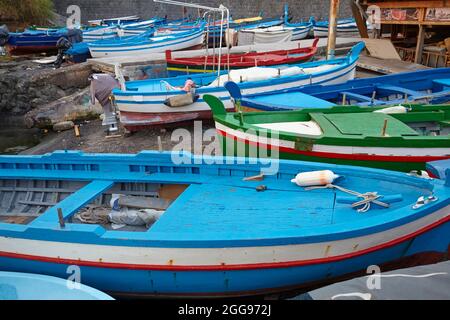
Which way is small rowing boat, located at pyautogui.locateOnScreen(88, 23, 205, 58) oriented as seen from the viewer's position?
to the viewer's right

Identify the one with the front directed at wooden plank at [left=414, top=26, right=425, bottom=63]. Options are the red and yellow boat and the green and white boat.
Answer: the red and yellow boat

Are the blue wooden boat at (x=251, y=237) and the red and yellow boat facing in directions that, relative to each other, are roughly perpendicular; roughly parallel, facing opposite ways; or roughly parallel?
roughly parallel

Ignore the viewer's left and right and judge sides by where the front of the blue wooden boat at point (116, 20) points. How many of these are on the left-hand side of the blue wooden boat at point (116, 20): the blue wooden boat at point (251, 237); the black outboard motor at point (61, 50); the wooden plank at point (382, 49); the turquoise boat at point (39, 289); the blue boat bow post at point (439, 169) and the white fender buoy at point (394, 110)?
0

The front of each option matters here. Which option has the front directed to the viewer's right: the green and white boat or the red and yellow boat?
the red and yellow boat

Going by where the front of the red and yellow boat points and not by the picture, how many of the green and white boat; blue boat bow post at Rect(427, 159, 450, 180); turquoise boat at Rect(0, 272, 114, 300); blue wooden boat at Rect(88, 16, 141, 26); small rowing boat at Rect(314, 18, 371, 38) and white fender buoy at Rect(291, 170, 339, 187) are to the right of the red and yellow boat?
4

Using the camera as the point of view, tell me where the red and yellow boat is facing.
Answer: facing to the right of the viewer

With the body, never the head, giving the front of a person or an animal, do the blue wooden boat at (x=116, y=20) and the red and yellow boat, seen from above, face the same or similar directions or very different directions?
same or similar directions

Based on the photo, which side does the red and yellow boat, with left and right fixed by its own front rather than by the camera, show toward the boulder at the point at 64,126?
back

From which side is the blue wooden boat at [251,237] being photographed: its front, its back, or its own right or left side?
right

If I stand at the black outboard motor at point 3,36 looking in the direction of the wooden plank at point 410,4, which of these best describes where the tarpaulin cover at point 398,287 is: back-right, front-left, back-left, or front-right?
front-right

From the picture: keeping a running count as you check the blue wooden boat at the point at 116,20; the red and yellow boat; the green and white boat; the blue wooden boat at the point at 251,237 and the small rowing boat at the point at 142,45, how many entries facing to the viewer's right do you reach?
4

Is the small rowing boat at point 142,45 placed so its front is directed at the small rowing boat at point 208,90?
no

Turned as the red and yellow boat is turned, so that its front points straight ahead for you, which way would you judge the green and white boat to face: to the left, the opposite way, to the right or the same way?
the opposite way

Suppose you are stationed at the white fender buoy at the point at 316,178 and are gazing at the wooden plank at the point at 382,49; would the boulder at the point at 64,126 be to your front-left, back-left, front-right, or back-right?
front-left

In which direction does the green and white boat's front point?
to the viewer's left

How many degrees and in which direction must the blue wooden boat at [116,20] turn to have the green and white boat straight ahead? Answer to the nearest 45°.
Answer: approximately 90° to its right
